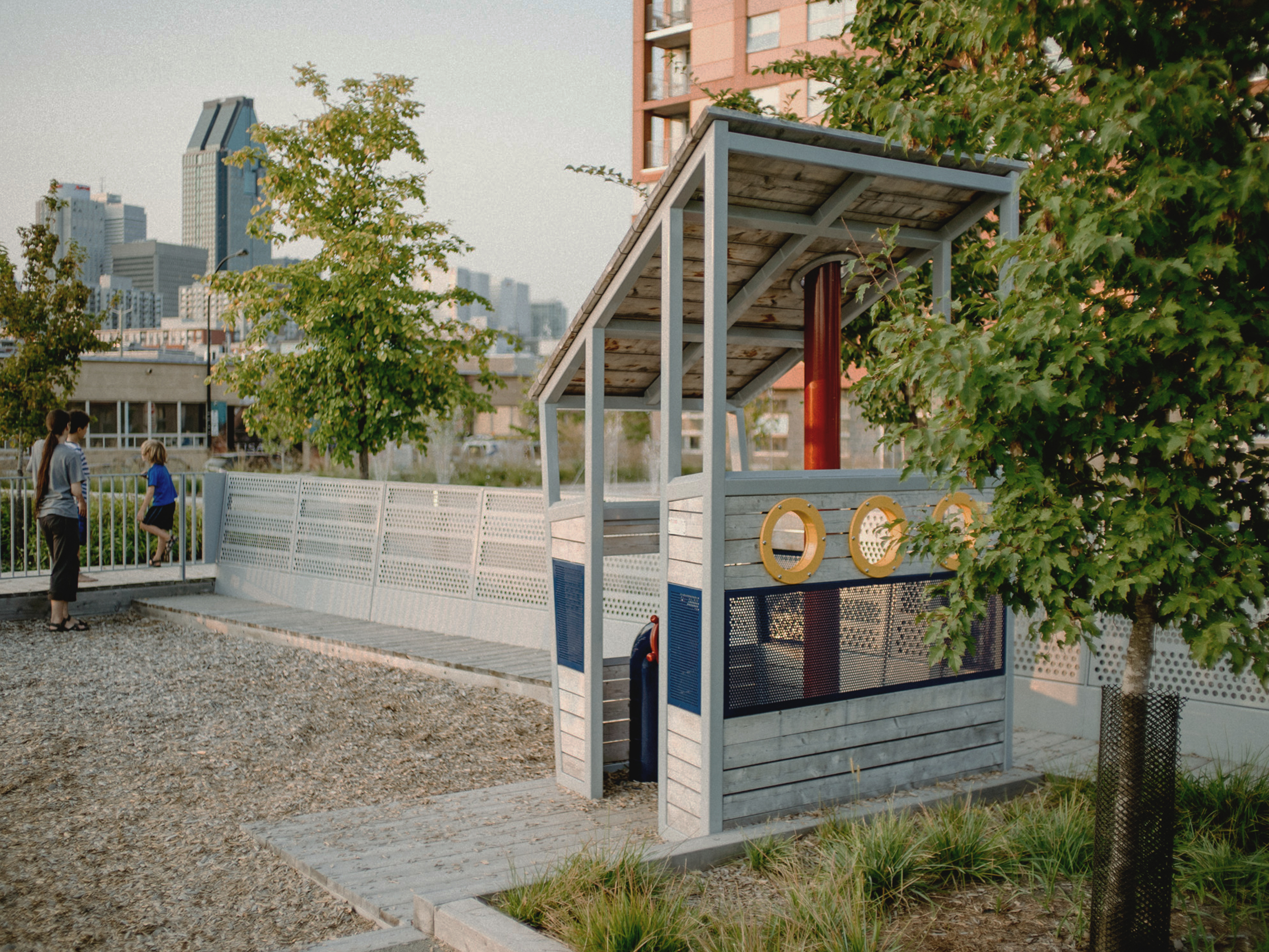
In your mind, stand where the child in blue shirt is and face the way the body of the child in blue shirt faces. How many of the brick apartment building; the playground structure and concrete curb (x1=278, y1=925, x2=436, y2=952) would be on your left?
2

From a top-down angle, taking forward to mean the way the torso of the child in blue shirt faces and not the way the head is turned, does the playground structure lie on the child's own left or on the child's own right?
on the child's own left

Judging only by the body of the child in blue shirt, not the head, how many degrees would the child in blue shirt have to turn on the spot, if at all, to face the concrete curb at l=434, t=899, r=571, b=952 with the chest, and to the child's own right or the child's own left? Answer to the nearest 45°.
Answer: approximately 90° to the child's own left

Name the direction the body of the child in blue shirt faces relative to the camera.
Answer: to the viewer's left

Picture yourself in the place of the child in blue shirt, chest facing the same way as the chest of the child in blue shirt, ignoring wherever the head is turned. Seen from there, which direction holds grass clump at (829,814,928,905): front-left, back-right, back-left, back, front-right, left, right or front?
left

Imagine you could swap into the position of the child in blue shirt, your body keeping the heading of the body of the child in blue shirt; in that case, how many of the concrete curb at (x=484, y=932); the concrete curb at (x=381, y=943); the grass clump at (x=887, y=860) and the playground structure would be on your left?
4

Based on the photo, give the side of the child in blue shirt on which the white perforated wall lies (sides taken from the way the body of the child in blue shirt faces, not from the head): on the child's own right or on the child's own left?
on the child's own left

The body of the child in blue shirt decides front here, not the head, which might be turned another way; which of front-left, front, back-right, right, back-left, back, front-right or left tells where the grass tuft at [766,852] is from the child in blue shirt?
left

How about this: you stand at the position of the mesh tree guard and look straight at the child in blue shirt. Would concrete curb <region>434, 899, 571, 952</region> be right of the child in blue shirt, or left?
left
